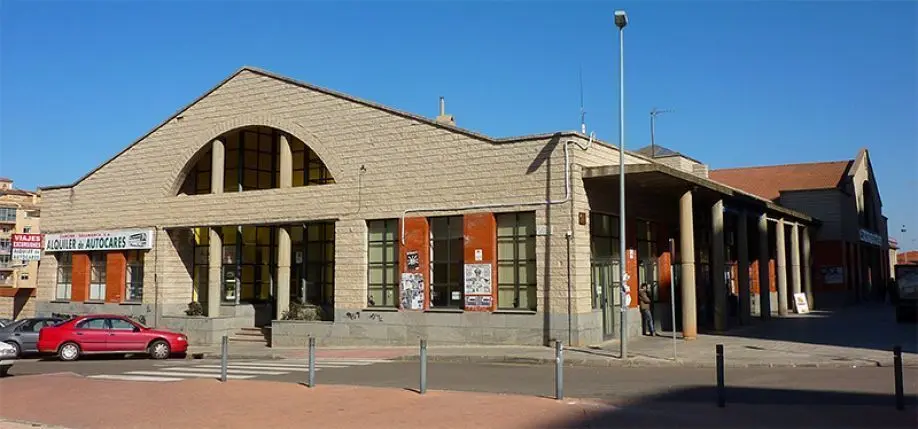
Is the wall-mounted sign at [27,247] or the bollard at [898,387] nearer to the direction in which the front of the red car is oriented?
the bollard

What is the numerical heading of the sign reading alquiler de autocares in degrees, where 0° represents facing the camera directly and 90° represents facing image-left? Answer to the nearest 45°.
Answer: approximately 45°

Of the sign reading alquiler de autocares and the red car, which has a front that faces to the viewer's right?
the red car

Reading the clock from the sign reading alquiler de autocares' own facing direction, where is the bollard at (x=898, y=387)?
The bollard is roughly at 10 o'clock from the sign reading alquiler de autocares.

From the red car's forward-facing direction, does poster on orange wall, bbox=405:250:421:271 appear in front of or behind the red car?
in front

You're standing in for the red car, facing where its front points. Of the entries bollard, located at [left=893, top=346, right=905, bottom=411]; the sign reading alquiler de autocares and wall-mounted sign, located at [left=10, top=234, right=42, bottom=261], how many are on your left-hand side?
2

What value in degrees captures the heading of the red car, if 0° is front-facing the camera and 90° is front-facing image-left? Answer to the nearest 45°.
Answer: approximately 270°

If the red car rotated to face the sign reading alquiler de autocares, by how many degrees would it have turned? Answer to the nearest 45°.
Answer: approximately 90° to its left

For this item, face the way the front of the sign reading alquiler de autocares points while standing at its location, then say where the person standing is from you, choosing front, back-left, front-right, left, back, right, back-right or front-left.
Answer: left

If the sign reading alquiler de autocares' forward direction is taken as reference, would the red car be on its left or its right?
on its left

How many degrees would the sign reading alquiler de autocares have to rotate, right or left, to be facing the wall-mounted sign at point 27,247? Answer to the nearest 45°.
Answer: approximately 90° to its right

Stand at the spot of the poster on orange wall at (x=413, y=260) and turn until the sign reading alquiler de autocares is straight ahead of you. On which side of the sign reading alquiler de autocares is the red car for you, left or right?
left

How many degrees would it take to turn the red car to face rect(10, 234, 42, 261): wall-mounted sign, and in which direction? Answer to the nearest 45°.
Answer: approximately 90° to its left

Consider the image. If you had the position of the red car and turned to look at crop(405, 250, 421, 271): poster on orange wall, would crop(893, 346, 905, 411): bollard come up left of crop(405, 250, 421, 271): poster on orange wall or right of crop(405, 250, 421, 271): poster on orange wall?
right

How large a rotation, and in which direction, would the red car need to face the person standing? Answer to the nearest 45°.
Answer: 0° — it already faces them

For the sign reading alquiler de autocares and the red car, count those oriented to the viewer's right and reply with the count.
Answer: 1

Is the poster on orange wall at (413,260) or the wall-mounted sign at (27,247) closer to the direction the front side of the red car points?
the poster on orange wall
